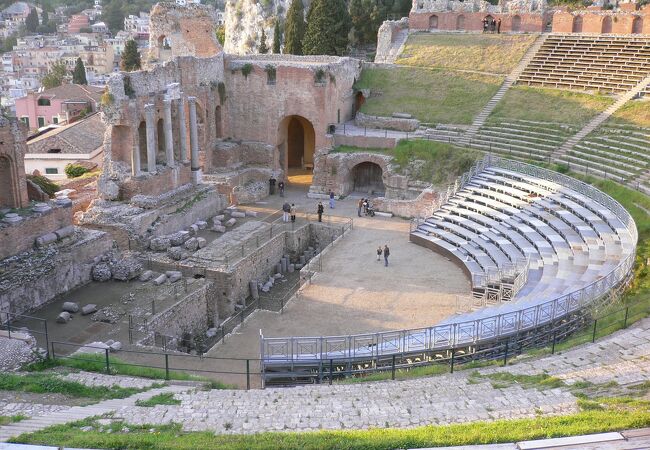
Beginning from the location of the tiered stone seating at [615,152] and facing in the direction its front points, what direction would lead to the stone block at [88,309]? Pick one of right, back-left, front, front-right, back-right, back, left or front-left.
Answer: front

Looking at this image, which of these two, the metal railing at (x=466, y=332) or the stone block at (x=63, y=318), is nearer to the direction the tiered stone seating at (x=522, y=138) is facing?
the stone block

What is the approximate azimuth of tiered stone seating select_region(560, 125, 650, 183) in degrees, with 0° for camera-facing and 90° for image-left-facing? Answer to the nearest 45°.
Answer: approximately 45°

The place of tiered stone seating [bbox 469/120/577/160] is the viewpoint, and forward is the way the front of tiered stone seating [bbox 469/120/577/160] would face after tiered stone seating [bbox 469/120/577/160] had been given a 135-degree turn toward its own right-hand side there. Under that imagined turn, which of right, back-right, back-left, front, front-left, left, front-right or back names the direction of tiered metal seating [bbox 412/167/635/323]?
back

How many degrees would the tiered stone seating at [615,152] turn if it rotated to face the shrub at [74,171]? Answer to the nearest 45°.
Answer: approximately 45° to its right

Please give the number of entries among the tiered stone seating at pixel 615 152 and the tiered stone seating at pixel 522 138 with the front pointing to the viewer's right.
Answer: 0

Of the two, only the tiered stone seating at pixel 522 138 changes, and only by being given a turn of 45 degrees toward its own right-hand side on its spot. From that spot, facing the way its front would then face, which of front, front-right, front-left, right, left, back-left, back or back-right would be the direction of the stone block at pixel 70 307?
front-left

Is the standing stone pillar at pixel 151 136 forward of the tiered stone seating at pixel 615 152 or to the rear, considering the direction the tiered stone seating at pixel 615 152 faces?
forward

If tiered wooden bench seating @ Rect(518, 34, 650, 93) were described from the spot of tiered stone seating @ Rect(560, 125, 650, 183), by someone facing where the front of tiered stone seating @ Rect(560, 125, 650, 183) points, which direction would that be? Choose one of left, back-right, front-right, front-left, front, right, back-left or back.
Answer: back-right

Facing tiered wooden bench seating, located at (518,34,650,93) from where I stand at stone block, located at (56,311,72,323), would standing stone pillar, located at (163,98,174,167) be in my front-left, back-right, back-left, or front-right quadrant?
front-left

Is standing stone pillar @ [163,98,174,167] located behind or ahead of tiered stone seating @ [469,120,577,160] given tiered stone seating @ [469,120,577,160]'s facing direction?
ahead

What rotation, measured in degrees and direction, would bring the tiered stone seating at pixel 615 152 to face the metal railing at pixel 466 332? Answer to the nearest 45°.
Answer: approximately 45° to its left

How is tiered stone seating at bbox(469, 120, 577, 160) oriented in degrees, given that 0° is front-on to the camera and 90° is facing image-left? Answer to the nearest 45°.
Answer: approximately 45°

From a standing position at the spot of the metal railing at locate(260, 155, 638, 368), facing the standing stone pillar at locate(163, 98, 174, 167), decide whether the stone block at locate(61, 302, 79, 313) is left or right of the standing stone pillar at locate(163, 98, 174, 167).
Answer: left

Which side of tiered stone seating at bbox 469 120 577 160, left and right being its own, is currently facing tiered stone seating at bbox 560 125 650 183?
left
